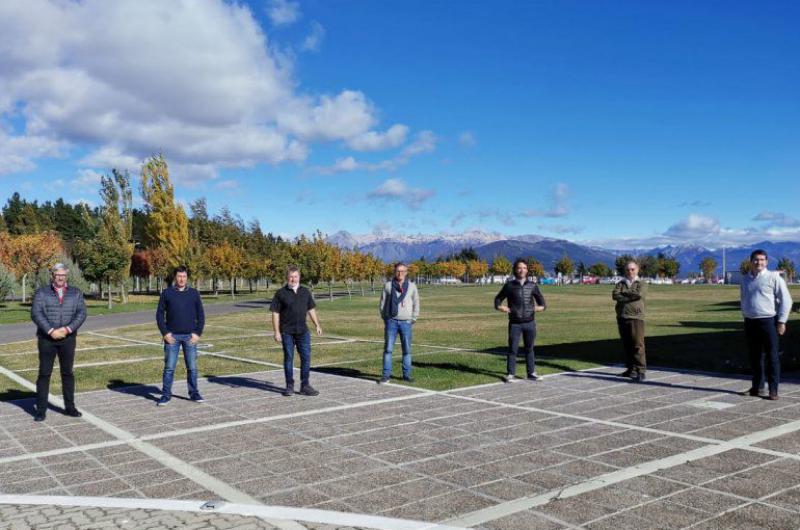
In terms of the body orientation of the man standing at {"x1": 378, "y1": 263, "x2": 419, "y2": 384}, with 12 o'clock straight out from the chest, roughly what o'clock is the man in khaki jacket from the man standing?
The man in khaki jacket is roughly at 9 o'clock from the man standing.

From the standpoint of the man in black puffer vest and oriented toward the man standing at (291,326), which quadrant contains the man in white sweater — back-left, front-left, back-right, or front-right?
back-left

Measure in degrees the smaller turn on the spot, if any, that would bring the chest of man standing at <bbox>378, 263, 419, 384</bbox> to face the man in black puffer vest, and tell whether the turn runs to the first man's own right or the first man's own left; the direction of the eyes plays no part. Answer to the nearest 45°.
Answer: approximately 90° to the first man's own left

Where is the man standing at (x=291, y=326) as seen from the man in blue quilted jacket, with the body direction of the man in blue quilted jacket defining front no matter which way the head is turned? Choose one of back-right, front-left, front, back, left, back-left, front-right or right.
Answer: left

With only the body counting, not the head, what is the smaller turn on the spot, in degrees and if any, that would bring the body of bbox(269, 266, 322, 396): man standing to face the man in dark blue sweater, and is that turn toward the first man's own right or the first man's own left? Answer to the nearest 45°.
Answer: approximately 90° to the first man's own right

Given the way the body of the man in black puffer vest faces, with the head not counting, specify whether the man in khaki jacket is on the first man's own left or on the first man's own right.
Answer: on the first man's own left

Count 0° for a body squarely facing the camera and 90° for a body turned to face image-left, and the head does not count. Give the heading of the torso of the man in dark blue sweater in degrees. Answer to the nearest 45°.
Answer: approximately 0°

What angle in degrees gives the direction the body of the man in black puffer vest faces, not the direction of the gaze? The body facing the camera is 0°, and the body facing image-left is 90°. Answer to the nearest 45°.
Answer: approximately 0°

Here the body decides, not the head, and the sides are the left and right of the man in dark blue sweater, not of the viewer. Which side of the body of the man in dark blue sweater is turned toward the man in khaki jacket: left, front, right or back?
left
